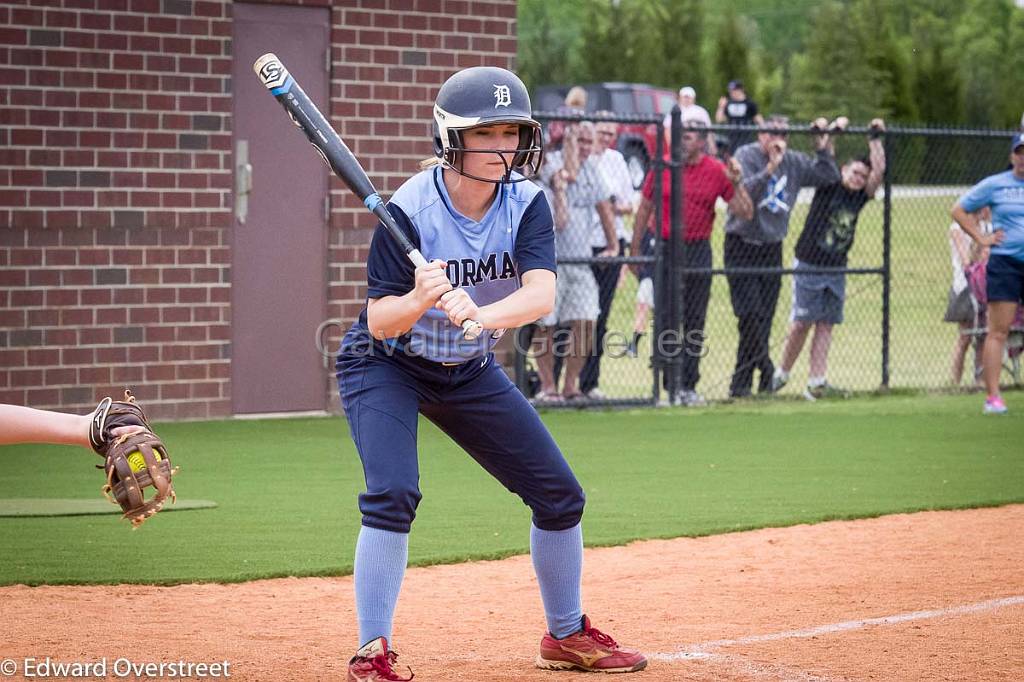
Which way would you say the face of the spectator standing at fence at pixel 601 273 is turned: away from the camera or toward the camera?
toward the camera

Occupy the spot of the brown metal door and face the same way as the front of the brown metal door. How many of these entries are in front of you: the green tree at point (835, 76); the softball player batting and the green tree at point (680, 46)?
1

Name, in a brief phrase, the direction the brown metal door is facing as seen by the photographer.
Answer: facing the viewer

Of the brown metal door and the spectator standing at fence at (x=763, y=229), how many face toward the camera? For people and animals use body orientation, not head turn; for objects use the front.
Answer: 2

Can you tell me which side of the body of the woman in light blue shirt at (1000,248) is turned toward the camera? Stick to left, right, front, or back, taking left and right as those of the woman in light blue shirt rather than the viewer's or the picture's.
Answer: front

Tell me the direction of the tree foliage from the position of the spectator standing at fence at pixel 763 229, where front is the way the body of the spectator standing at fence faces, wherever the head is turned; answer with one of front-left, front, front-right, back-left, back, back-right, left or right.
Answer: back

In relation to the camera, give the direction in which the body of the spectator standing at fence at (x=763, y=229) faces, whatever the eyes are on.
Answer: toward the camera

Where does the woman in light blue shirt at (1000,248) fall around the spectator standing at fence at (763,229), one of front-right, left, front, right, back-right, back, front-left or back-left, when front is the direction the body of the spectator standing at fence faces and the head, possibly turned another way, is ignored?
front-left

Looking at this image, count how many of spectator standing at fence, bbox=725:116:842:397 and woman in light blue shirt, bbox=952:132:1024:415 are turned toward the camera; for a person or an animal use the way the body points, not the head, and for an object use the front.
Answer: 2

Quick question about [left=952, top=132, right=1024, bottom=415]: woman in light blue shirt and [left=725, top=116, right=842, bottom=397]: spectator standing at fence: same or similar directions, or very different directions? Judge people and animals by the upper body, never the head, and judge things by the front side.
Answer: same or similar directions

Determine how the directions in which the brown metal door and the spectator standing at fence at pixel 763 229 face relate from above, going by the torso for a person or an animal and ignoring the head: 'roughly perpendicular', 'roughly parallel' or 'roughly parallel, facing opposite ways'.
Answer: roughly parallel

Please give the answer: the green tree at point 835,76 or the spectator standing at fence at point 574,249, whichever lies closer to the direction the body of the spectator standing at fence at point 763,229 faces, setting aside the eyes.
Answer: the spectator standing at fence

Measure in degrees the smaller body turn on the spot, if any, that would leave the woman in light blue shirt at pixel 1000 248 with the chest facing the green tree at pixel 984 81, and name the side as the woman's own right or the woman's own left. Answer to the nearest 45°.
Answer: approximately 180°

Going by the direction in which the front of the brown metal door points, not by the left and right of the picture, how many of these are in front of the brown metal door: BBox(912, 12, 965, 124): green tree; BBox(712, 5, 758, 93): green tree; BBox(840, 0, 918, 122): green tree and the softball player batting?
1

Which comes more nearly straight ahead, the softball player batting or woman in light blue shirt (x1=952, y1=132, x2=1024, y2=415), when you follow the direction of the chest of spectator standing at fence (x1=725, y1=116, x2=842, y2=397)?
the softball player batting

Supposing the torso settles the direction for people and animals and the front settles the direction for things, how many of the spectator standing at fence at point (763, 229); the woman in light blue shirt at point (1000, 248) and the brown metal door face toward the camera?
3
